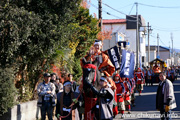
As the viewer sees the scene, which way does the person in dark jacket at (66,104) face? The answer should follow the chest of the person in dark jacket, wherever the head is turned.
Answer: toward the camera

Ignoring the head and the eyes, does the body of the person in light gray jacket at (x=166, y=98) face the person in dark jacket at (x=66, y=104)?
yes

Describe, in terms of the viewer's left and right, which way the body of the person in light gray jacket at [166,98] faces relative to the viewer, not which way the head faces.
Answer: facing the viewer and to the left of the viewer

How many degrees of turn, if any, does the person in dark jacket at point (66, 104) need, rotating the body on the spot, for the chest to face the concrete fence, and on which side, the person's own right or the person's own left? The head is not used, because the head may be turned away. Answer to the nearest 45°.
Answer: approximately 135° to the person's own right

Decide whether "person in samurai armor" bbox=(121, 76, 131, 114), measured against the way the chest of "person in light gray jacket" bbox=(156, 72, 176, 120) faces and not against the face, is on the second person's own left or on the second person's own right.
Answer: on the second person's own right

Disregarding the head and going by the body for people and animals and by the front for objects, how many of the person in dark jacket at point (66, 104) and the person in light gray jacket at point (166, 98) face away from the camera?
0

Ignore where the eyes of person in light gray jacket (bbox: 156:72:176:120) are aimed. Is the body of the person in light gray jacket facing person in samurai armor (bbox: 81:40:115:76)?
yes
